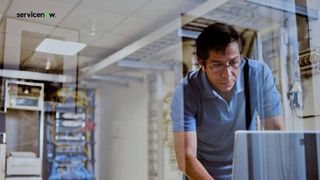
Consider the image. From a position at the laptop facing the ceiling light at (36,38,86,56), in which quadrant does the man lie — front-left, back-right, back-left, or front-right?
front-right

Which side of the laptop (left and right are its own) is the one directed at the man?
front

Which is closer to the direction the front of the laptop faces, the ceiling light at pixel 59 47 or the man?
the man

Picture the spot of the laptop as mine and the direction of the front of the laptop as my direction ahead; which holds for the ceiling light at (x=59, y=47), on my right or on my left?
on my left

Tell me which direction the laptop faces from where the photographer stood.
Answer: facing away from the viewer

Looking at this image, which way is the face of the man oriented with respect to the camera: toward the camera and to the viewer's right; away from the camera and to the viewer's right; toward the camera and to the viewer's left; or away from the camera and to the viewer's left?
toward the camera and to the viewer's right

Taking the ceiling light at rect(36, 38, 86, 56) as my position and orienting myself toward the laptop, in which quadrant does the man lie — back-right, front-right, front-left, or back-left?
front-left
